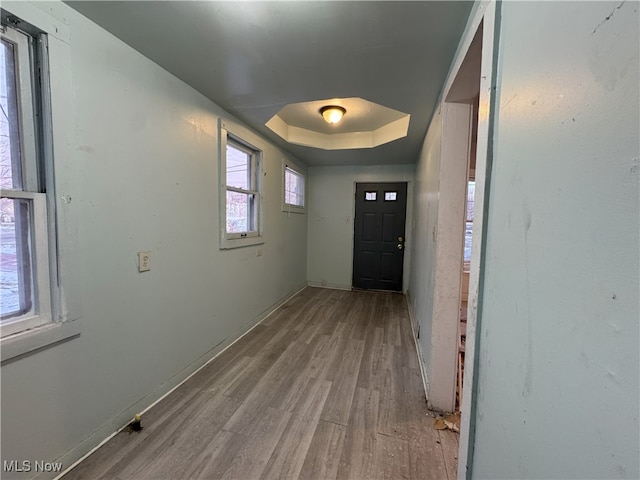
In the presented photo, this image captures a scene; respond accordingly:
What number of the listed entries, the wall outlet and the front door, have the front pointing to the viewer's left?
0

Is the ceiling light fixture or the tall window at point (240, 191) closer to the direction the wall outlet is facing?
the ceiling light fixture

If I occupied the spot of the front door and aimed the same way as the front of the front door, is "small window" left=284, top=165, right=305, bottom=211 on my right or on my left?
on my right

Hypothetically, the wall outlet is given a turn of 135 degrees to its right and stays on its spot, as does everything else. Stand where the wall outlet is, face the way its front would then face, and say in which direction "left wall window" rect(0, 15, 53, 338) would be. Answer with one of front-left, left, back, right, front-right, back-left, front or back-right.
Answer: front-left

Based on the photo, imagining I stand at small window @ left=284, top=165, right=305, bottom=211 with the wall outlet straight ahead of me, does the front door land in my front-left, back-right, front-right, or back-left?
back-left

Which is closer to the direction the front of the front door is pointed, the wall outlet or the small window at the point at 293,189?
the wall outlet

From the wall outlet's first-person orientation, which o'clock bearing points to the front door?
The front door is roughly at 10 o'clock from the wall outlet.

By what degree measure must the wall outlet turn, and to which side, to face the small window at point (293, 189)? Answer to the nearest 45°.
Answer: approximately 90° to its left

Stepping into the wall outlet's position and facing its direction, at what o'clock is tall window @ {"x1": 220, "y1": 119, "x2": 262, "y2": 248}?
The tall window is roughly at 9 o'clock from the wall outlet.

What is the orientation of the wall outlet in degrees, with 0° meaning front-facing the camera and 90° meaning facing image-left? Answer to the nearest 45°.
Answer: approximately 315°

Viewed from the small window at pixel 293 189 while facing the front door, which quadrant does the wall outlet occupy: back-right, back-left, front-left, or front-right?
back-right

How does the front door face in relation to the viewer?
toward the camera

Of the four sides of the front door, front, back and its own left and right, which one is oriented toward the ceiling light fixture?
front

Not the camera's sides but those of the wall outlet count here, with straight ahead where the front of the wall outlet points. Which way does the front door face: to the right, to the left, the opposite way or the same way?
to the right

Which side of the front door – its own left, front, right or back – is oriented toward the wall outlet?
front
